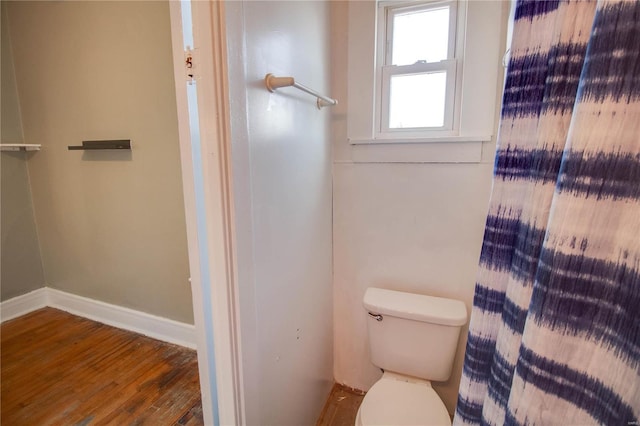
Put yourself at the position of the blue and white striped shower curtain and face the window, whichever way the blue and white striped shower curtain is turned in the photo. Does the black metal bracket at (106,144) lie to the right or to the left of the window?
left

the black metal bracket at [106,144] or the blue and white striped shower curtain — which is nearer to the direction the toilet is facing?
the blue and white striped shower curtain

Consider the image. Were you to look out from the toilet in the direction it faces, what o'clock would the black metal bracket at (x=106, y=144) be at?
The black metal bracket is roughly at 3 o'clock from the toilet.

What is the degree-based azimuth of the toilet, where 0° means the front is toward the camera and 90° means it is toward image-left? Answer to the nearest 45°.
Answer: approximately 0°
